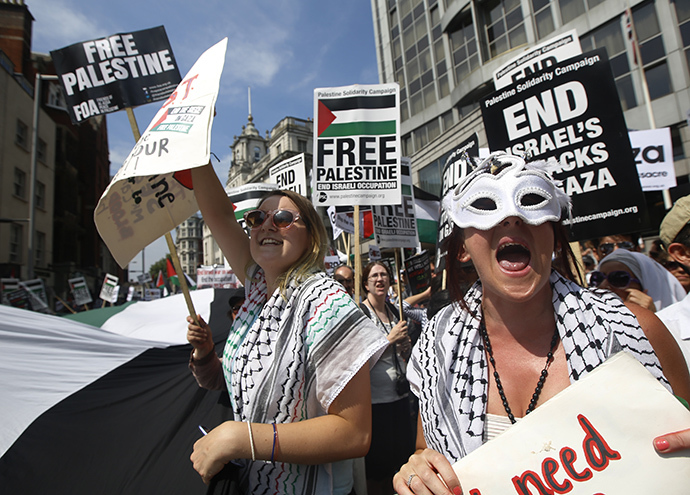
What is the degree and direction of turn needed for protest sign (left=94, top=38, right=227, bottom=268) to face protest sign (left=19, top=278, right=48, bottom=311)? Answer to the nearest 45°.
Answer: approximately 180°

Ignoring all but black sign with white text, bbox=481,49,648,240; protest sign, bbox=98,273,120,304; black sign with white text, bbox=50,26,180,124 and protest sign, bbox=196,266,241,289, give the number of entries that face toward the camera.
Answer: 4

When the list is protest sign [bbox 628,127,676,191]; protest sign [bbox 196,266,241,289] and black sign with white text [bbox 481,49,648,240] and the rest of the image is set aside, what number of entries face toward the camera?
3

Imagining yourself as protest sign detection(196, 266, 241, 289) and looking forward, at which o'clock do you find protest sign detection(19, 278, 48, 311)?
protest sign detection(19, 278, 48, 311) is roughly at 2 o'clock from protest sign detection(196, 266, 241, 289).

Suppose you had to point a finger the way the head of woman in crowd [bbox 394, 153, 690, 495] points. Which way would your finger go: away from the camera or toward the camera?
toward the camera

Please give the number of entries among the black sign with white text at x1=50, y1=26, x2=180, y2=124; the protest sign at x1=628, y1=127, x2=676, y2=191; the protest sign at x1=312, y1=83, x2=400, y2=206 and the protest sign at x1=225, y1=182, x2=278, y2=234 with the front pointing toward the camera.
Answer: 4

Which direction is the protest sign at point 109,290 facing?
toward the camera

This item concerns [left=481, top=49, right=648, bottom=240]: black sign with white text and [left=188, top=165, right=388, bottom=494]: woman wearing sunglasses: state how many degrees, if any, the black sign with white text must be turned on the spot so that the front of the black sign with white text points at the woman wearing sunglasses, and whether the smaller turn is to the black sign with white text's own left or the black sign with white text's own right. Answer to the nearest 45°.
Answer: approximately 45° to the black sign with white text's own right

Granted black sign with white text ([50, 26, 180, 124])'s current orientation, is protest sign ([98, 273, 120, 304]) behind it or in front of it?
behind

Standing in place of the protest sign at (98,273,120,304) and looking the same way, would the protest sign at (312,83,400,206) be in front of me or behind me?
in front

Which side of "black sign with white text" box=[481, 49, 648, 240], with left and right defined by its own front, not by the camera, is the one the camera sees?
front

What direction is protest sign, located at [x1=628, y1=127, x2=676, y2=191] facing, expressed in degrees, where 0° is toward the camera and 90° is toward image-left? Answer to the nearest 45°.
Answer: approximately 0°

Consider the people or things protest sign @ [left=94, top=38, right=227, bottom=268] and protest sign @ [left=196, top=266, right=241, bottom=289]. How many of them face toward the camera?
2
